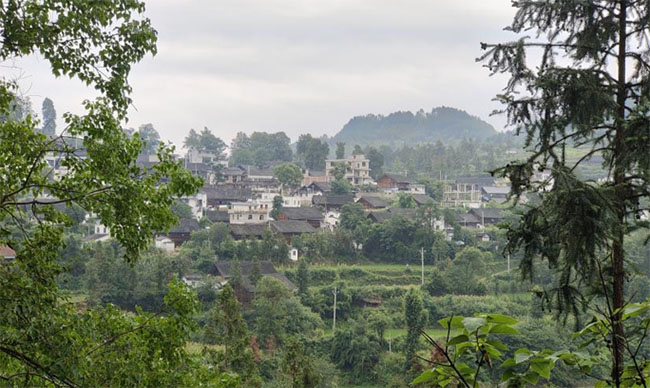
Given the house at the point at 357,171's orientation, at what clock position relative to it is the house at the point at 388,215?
the house at the point at 388,215 is roughly at 12 o'clock from the house at the point at 357,171.

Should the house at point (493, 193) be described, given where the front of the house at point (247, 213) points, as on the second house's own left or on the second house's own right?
on the second house's own left

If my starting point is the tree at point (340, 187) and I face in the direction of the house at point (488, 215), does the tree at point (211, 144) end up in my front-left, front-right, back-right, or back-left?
back-left

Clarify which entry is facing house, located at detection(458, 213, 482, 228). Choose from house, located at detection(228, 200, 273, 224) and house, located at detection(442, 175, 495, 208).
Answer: house, located at detection(442, 175, 495, 208)

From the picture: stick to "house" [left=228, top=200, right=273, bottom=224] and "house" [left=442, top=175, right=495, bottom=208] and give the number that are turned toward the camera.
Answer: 2

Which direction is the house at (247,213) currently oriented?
toward the camera

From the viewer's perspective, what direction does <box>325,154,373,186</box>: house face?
toward the camera

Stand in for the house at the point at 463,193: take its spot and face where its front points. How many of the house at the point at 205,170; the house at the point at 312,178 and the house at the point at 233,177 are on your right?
3

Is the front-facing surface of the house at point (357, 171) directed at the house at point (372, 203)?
yes

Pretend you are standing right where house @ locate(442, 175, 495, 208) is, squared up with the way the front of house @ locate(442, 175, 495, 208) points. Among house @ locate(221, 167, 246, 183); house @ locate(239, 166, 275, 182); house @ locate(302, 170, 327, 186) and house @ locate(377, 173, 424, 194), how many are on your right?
4

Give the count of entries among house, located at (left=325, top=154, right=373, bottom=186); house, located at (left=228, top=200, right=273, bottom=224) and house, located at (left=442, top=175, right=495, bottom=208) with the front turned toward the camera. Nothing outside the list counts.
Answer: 3

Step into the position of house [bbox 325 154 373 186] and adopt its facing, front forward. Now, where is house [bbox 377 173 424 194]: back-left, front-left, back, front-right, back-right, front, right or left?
front-left

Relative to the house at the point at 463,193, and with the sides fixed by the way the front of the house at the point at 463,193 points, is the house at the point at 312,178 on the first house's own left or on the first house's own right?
on the first house's own right

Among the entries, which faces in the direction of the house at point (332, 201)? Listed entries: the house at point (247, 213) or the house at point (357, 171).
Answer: the house at point (357, 171)

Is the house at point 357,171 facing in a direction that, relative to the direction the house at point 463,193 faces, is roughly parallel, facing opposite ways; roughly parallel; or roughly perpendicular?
roughly parallel

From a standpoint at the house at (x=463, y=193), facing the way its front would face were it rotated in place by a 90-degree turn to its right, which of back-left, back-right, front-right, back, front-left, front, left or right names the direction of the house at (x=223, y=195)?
front-left
